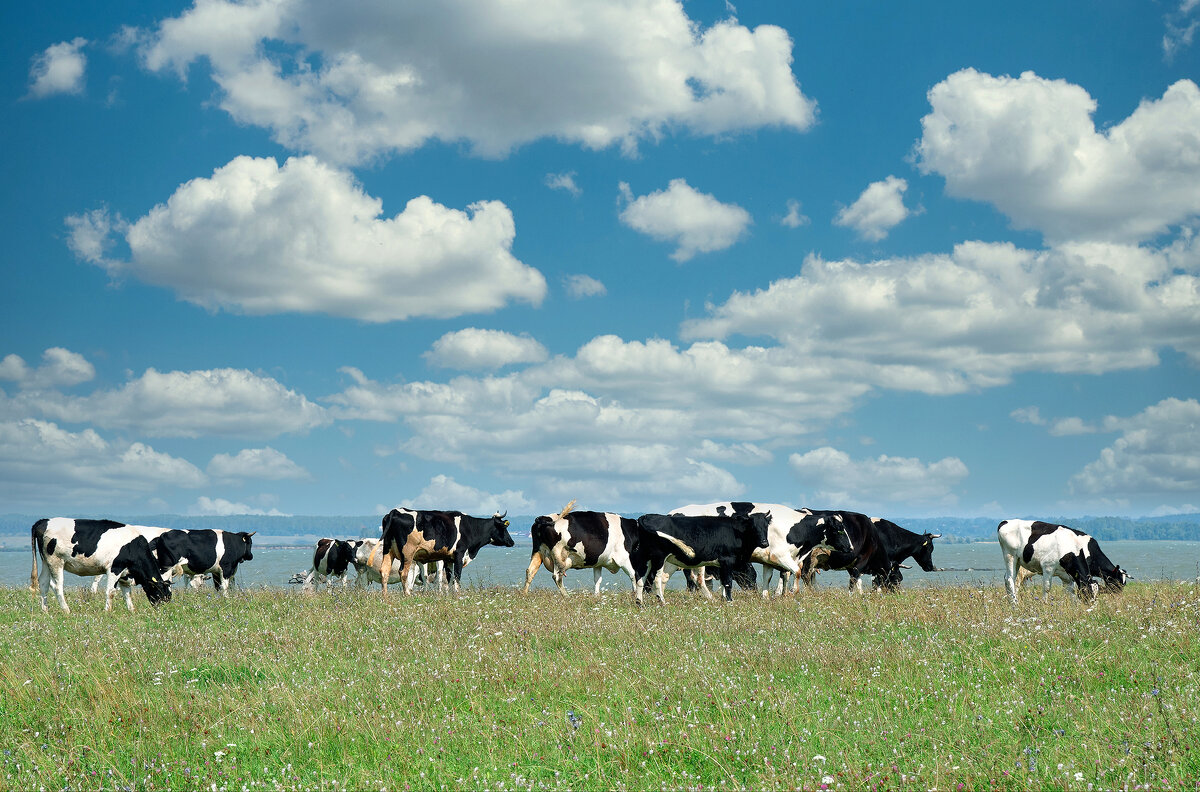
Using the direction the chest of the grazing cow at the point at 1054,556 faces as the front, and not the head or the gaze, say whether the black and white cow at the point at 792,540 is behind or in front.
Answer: behind

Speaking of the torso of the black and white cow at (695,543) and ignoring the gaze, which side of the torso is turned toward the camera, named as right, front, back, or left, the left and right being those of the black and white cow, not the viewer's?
right

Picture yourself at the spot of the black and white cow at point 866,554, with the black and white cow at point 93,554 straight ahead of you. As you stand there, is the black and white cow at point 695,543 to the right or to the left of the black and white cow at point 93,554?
left

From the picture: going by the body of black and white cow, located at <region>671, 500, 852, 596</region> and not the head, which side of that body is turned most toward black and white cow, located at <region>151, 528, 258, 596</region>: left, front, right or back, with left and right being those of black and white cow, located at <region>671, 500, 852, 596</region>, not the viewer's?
back

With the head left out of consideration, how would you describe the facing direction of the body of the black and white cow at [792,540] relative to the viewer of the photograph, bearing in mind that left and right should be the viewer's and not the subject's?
facing to the right of the viewer

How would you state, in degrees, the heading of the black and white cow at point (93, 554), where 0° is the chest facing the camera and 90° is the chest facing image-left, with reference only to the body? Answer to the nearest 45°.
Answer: approximately 270°

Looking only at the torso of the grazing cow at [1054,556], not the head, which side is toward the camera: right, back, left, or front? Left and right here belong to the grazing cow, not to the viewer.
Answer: right

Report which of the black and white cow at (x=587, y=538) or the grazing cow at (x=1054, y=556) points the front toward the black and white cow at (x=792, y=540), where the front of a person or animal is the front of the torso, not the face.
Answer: the black and white cow at (x=587, y=538)

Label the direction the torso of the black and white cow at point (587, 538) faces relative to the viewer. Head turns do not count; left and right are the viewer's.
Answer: facing to the right of the viewer

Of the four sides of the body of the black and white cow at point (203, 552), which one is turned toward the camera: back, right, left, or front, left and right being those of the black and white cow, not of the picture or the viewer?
right

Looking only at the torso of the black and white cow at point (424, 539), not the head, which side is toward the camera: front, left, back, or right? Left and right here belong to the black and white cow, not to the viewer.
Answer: right

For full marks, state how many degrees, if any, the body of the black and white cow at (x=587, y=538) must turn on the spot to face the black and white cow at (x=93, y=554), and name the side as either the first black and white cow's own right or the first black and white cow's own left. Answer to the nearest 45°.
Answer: approximately 180°

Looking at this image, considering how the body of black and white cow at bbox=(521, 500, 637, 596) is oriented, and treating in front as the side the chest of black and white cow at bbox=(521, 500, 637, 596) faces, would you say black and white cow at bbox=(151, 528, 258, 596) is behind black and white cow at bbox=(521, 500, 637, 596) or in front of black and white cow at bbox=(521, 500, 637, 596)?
behind
